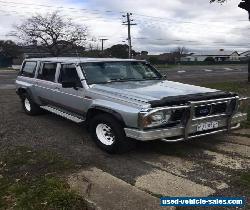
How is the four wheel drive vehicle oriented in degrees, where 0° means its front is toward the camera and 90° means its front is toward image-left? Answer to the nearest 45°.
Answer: approximately 315°
